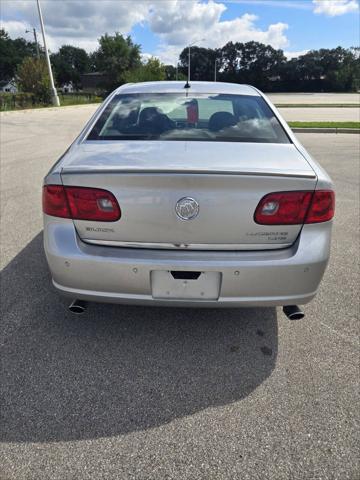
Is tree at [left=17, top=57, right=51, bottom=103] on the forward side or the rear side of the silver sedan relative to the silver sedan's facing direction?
on the forward side

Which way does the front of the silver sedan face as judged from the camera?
facing away from the viewer
